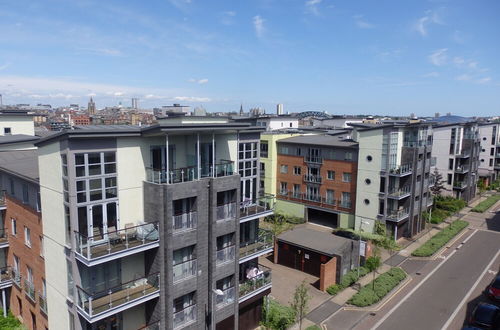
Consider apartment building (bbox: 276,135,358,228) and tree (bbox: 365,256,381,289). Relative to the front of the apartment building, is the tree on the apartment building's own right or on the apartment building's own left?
on the apartment building's own left

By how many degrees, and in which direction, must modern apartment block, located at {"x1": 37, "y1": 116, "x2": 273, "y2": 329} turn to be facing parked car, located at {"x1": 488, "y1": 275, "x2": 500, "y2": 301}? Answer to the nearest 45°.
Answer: approximately 45° to its left

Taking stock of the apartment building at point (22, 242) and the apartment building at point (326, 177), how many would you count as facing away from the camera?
0

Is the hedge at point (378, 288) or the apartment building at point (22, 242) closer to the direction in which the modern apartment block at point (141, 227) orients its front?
the hedge

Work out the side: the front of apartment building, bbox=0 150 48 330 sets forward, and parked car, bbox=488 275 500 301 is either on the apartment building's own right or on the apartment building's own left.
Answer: on the apartment building's own left

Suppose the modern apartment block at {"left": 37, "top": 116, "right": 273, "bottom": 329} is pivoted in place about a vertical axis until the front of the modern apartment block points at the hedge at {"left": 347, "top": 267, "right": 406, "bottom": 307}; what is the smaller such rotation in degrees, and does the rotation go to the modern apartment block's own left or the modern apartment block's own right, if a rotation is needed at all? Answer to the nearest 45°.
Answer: approximately 45° to the modern apartment block's own left

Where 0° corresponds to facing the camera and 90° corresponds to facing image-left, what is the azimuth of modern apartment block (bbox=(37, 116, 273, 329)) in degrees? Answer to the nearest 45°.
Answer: approximately 315°

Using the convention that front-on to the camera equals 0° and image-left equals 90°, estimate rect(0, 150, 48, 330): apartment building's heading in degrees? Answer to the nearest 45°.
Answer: approximately 45°

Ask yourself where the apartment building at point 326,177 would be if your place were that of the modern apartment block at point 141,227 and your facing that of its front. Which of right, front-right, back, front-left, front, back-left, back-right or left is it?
left

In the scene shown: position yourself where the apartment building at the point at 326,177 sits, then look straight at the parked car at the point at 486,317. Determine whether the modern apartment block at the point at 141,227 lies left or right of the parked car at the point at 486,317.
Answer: right

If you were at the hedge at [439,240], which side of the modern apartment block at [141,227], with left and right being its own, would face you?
left

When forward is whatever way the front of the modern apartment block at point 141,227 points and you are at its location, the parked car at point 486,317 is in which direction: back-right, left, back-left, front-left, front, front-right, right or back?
front-left
